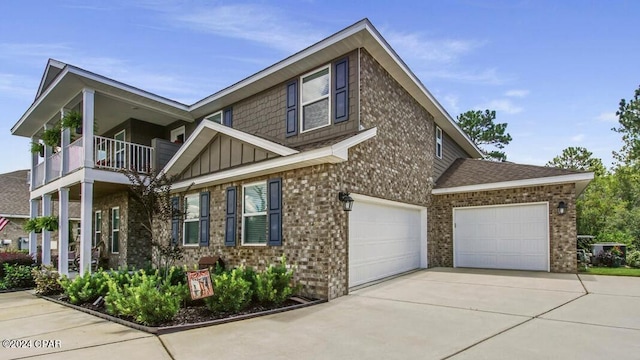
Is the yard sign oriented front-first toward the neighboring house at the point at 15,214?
no

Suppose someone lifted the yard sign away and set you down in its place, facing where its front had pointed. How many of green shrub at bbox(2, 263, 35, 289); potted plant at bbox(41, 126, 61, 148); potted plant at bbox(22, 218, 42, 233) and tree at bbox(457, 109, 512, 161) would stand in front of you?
0

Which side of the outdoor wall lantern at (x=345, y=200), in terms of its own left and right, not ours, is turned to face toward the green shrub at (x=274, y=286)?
right

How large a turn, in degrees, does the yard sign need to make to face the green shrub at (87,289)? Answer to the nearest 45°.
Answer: approximately 135° to its right

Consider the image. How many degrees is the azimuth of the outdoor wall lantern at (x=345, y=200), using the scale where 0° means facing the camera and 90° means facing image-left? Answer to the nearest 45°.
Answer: approximately 315°

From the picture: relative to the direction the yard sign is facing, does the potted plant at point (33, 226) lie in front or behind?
behind

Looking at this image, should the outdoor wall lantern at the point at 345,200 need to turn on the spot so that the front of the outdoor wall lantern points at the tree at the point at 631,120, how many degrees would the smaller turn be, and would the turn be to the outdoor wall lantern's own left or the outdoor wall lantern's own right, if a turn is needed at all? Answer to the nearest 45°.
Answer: approximately 90° to the outdoor wall lantern's own left

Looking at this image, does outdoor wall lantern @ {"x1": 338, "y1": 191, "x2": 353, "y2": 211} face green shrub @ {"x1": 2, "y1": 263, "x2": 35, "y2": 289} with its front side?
no

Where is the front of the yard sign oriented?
toward the camera

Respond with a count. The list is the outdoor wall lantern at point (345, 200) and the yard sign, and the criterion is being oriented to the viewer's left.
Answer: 0

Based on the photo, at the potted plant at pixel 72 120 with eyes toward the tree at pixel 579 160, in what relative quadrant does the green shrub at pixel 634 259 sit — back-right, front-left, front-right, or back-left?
front-right

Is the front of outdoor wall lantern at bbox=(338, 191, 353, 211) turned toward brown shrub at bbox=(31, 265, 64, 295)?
no

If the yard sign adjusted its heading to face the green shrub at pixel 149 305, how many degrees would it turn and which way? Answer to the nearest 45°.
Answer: approximately 45° to its right
